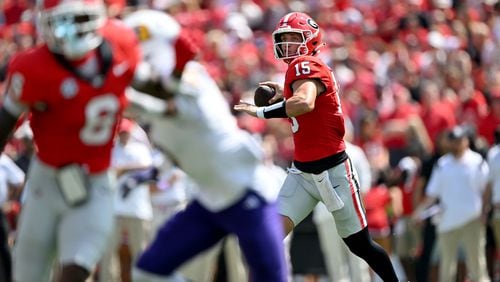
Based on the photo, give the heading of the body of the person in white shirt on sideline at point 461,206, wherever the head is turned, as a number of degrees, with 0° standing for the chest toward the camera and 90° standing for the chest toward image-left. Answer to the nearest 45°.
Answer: approximately 0°

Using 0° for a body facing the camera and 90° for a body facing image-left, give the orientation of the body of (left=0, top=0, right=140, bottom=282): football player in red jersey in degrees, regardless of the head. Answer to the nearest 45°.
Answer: approximately 315°

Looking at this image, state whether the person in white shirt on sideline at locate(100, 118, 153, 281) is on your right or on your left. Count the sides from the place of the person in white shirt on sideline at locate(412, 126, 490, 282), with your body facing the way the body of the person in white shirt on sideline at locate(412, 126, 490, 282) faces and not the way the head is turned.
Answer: on your right
